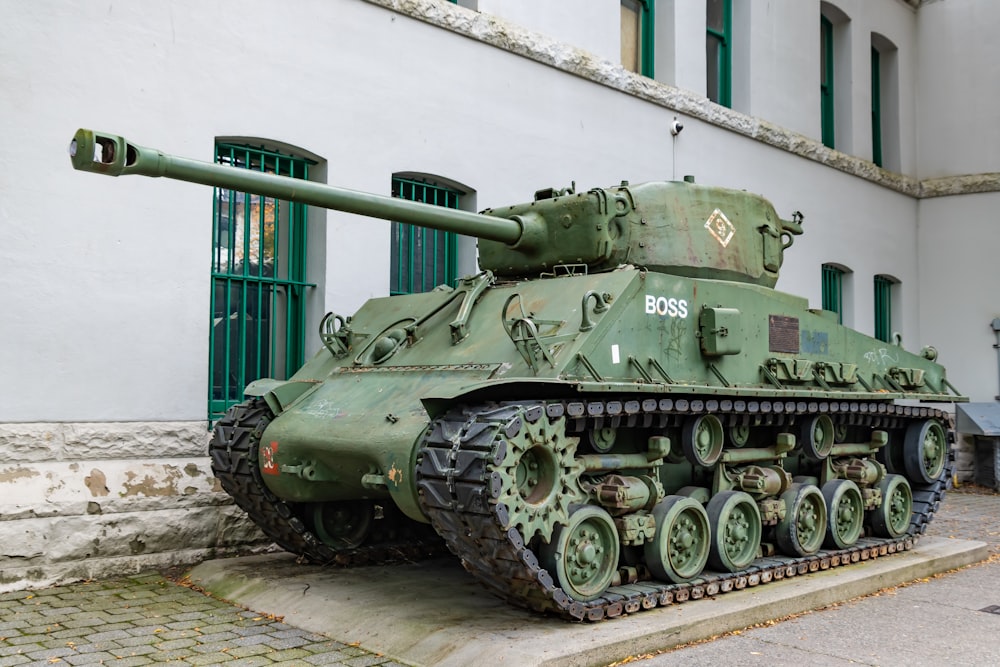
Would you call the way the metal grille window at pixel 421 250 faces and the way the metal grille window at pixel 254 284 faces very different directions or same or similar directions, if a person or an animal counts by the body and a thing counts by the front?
same or similar directions

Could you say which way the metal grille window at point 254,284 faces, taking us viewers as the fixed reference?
facing the viewer and to the right of the viewer

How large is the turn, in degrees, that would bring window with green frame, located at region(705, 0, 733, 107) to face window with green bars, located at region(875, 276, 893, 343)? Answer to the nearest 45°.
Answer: approximately 90° to its left

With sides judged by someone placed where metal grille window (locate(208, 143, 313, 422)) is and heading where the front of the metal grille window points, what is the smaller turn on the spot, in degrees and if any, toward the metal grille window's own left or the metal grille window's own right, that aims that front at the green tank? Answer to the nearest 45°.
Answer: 0° — it already faces it

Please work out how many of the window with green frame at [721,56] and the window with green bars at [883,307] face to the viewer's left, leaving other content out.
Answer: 0

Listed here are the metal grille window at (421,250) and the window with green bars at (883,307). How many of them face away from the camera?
0

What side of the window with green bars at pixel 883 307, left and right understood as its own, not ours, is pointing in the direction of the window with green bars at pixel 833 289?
right

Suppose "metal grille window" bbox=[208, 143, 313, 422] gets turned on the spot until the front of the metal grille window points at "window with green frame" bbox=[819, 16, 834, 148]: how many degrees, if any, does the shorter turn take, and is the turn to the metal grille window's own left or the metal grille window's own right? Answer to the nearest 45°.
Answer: approximately 90° to the metal grille window's own left

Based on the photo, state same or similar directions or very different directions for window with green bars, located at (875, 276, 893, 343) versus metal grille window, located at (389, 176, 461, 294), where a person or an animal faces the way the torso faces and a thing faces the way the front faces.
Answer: same or similar directions

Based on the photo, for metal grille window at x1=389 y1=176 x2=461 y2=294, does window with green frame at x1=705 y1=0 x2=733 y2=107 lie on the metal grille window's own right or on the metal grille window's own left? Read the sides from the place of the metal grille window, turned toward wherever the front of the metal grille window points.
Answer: on the metal grille window's own left

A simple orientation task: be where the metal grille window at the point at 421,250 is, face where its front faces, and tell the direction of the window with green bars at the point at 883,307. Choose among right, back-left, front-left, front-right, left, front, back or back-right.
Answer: left

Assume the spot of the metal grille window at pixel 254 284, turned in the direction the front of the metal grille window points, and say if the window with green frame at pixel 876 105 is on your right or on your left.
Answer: on your left

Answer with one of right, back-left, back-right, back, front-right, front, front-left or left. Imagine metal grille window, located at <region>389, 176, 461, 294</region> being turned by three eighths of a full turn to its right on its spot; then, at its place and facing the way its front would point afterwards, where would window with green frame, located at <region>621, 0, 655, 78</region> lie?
back-right
